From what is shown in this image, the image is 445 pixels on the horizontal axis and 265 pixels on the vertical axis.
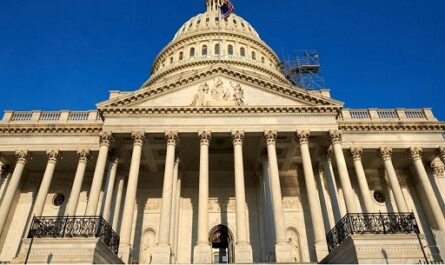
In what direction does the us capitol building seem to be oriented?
toward the camera
